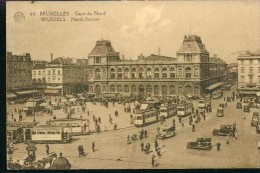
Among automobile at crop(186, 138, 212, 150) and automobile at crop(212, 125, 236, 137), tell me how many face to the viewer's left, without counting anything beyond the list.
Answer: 2

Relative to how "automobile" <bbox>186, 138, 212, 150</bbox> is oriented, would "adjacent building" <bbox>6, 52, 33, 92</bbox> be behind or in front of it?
in front

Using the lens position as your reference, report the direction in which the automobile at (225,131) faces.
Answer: facing to the left of the viewer

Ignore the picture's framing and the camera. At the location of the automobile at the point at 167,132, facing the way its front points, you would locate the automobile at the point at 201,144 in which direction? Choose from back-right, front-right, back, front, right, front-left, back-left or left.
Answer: back-left

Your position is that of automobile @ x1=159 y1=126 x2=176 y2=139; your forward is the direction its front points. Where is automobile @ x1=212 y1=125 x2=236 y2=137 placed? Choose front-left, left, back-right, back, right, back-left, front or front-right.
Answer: back-left

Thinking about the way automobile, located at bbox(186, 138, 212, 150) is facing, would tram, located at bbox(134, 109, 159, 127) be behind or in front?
in front

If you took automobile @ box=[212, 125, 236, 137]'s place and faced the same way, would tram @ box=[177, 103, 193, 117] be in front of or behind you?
in front

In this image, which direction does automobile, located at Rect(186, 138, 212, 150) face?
to the viewer's left

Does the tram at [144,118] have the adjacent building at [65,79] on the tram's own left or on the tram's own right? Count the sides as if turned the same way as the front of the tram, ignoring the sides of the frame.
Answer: on the tram's own right
